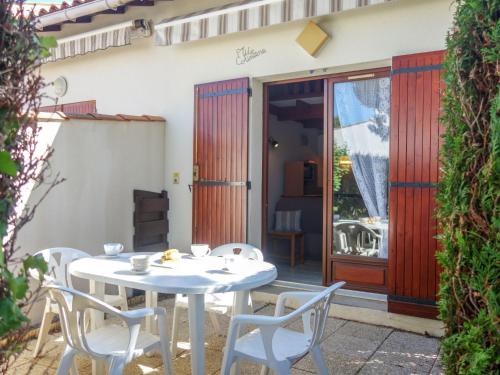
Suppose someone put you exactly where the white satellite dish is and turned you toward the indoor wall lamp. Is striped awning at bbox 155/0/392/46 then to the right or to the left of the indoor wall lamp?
right

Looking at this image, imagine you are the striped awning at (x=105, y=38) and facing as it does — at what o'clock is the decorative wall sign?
The decorative wall sign is roughly at 9 o'clock from the striped awning.

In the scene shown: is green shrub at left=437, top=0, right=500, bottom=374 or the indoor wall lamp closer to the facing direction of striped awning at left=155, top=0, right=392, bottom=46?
the green shrub

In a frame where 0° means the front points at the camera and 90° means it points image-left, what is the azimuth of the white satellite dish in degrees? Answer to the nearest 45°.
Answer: approximately 45°

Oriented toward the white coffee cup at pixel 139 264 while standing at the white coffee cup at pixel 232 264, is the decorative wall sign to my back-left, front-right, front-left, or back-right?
back-right

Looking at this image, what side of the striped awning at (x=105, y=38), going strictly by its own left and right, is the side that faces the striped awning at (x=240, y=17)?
left

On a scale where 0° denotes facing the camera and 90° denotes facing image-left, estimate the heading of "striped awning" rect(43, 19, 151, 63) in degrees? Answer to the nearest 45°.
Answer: approximately 45°
